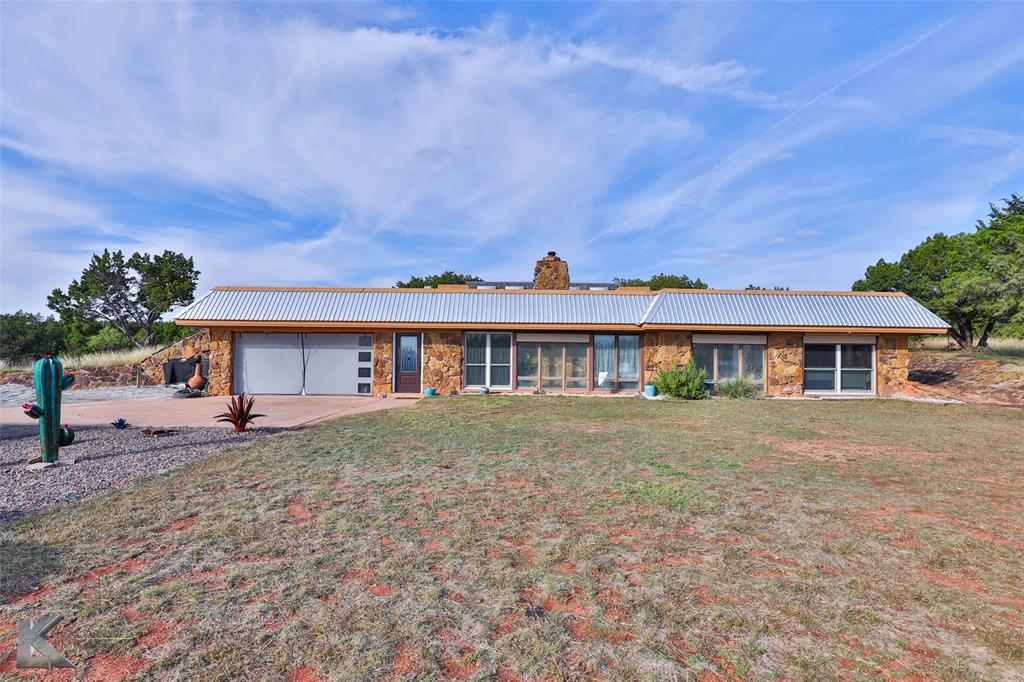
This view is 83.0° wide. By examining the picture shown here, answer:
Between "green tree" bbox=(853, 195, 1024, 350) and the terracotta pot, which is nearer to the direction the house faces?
the terracotta pot

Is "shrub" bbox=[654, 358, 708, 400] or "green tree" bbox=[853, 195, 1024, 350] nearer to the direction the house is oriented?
the shrub

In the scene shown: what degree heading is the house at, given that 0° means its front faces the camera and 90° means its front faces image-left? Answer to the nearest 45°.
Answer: approximately 0°

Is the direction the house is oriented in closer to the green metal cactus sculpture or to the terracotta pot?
the green metal cactus sculpture

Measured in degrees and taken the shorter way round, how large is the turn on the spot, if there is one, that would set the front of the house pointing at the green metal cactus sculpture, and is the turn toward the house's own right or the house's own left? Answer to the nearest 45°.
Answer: approximately 45° to the house's own right

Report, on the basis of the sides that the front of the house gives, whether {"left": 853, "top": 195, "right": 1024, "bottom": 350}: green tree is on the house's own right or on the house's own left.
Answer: on the house's own left

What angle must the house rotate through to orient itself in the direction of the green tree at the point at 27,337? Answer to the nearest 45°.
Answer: approximately 90° to its right

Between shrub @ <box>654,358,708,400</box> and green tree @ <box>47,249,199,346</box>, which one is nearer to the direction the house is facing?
the shrub

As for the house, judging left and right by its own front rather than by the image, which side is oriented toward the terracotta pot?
right

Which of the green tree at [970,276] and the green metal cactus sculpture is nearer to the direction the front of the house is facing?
the green metal cactus sculpture
